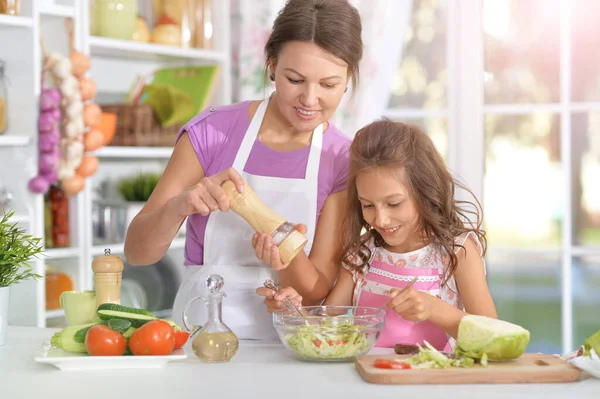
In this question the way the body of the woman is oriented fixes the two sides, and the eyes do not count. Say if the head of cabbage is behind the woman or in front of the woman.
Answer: in front

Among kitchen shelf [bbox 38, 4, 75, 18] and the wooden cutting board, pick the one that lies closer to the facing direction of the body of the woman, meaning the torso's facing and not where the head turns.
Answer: the wooden cutting board

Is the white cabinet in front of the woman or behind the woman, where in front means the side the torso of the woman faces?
behind

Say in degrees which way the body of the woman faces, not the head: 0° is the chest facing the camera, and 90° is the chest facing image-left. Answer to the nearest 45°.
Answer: approximately 0°

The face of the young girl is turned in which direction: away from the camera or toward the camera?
toward the camera

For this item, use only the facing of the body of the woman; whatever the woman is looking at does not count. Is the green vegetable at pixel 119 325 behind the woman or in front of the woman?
in front

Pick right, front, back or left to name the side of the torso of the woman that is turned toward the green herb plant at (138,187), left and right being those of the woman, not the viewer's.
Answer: back

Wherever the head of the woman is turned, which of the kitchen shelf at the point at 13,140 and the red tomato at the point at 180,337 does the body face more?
the red tomato

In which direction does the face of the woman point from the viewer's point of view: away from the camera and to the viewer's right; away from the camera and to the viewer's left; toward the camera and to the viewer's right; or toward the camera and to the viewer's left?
toward the camera and to the viewer's right

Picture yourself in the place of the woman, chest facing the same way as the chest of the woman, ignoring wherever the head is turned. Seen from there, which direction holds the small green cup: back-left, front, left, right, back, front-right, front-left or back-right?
front-right

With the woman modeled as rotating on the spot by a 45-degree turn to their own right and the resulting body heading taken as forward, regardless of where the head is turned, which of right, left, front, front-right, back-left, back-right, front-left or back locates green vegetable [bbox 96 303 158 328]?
front

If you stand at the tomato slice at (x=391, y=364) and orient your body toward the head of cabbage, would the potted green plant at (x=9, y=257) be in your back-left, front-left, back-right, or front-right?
back-left

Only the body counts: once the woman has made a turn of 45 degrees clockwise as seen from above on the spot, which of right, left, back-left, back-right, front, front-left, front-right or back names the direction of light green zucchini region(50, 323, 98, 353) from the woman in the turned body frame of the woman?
front

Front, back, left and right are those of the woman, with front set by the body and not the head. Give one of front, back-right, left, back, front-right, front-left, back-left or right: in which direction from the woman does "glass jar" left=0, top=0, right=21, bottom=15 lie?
back-right

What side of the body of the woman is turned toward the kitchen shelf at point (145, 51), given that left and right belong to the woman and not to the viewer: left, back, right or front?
back

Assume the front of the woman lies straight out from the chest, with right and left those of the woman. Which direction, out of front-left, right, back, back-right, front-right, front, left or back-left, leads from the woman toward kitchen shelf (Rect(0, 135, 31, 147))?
back-right
